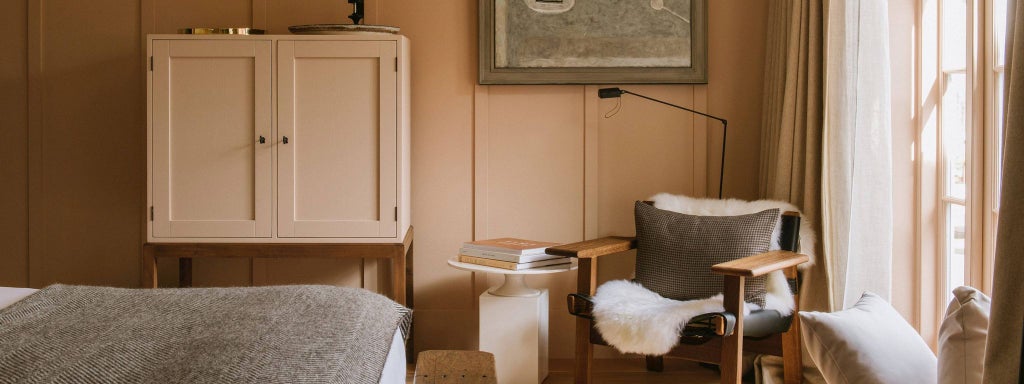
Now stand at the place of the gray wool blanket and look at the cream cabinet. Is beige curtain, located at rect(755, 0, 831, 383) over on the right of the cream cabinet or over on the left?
right

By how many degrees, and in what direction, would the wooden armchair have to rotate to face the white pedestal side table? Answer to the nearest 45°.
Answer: approximately 45° to its right

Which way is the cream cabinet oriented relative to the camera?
toward the camera

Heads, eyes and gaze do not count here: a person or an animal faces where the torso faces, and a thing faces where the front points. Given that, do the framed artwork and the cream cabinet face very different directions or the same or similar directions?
same or similar directions

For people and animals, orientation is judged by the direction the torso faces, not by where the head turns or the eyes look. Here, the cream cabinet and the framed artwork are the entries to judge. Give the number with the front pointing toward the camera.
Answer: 2

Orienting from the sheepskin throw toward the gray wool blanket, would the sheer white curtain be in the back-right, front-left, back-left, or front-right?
back-left

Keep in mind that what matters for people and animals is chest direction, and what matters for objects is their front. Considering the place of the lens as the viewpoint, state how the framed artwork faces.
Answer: facing the viewer

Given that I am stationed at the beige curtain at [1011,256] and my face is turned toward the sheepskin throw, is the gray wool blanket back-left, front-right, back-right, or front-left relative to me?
front-left

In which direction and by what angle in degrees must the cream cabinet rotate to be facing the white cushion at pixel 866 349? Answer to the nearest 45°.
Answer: approximately 45° to its left

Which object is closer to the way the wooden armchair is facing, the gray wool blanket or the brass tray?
the gray wool blanket

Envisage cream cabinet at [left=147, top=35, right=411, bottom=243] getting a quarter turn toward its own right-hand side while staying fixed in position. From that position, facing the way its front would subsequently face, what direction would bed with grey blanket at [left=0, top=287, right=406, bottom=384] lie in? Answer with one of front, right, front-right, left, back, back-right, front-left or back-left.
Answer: left

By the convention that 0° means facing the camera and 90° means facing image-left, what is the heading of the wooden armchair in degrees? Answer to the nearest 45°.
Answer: approximately 45°
